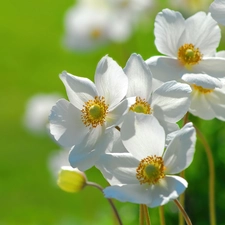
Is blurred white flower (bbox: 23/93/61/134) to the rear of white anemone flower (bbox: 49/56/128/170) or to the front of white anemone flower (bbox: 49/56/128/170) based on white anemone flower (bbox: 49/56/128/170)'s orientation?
to the rear

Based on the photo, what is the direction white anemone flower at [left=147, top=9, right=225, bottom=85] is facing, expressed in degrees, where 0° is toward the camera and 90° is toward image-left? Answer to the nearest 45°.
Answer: approximately 0°

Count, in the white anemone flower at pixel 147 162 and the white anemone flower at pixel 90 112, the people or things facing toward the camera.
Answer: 2

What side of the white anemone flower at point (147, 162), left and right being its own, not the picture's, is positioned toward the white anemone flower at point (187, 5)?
back

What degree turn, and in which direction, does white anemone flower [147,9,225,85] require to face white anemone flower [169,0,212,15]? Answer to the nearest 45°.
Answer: approximately 180°

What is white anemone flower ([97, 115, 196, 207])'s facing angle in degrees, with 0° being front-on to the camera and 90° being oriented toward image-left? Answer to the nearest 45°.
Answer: approximately 0°
